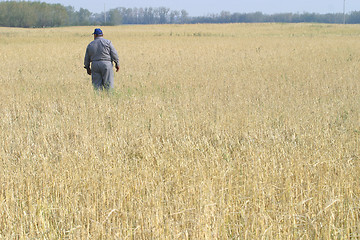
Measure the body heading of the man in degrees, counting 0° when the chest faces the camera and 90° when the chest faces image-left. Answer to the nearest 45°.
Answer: approximately 180°
